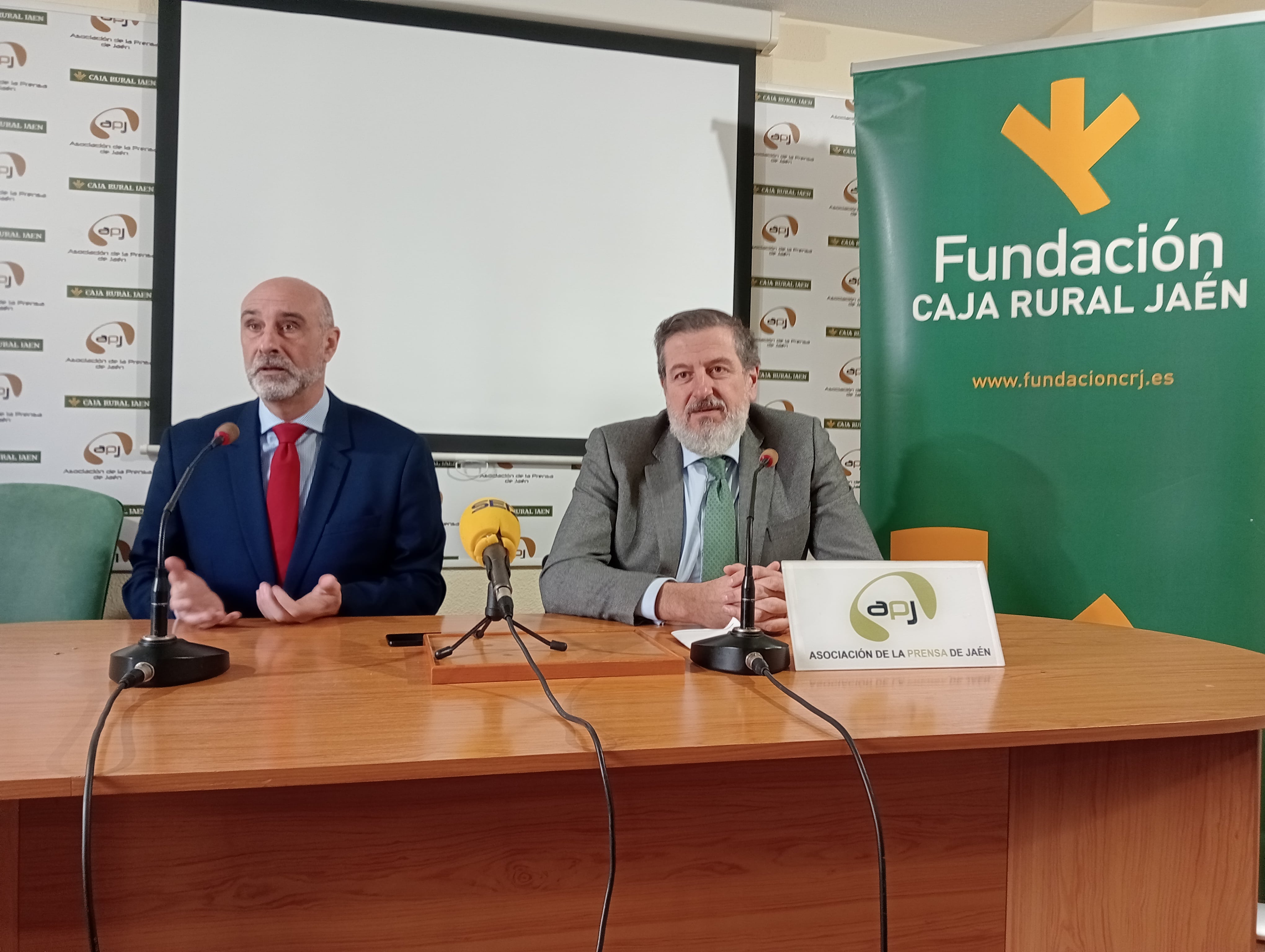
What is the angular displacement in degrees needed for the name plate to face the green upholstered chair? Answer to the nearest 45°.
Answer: approximately 90° to its right

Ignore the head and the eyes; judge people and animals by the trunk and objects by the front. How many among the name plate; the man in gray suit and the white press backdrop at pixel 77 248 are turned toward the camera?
3

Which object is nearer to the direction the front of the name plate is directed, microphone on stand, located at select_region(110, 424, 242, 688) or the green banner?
the microphone on stand

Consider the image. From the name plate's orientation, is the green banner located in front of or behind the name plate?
behind

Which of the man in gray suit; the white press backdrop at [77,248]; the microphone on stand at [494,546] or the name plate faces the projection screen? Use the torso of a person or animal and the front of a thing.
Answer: the microphone on stand

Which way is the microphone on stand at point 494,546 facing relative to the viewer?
away from the camera

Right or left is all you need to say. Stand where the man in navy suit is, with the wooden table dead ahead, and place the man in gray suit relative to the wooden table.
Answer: left
